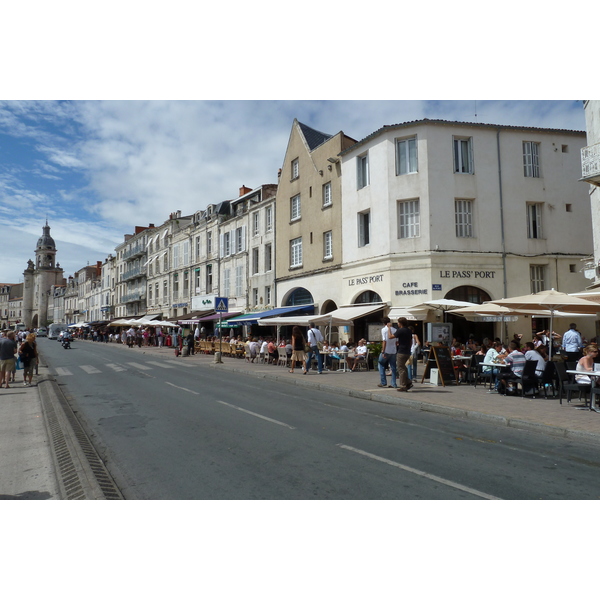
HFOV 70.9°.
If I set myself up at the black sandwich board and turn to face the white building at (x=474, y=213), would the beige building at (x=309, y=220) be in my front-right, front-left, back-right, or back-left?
front-left

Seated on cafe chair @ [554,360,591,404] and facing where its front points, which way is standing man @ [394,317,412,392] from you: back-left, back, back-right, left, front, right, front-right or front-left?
back

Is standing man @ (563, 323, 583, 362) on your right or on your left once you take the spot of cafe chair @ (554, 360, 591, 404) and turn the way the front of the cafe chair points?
on your left
